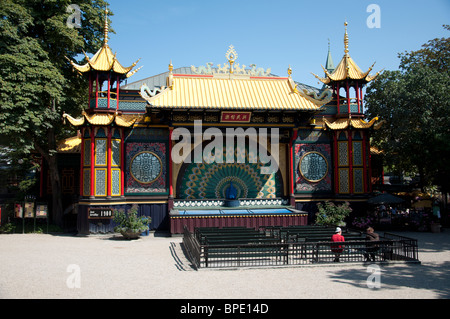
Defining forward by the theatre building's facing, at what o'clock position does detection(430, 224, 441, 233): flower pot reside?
The flower pot is roughly at 9 o'clock from the theatre building.

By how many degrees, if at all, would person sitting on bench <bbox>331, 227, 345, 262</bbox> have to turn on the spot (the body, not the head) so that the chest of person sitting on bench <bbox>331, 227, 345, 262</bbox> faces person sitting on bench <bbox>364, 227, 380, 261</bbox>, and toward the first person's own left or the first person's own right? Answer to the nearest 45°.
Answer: approximately 90° to the first person's own right

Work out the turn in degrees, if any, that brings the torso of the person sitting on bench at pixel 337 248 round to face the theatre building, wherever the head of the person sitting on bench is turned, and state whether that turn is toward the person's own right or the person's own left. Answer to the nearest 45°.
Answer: approximately 45° to the person's own left

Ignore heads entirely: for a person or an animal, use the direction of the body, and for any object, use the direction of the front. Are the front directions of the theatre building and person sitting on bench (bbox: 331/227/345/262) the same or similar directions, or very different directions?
very different directions

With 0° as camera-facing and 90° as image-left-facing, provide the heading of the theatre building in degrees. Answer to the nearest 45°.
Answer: approximately 0°

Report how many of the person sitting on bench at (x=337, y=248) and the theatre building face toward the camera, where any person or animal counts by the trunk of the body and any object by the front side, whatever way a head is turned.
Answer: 1

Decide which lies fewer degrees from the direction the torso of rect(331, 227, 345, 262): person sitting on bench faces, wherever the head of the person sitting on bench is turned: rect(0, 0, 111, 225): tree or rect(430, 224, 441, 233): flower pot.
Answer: the flower pot

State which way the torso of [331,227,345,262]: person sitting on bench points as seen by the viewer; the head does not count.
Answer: away from the camera

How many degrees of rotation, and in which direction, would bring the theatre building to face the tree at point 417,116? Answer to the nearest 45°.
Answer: approximately 90° to its left
